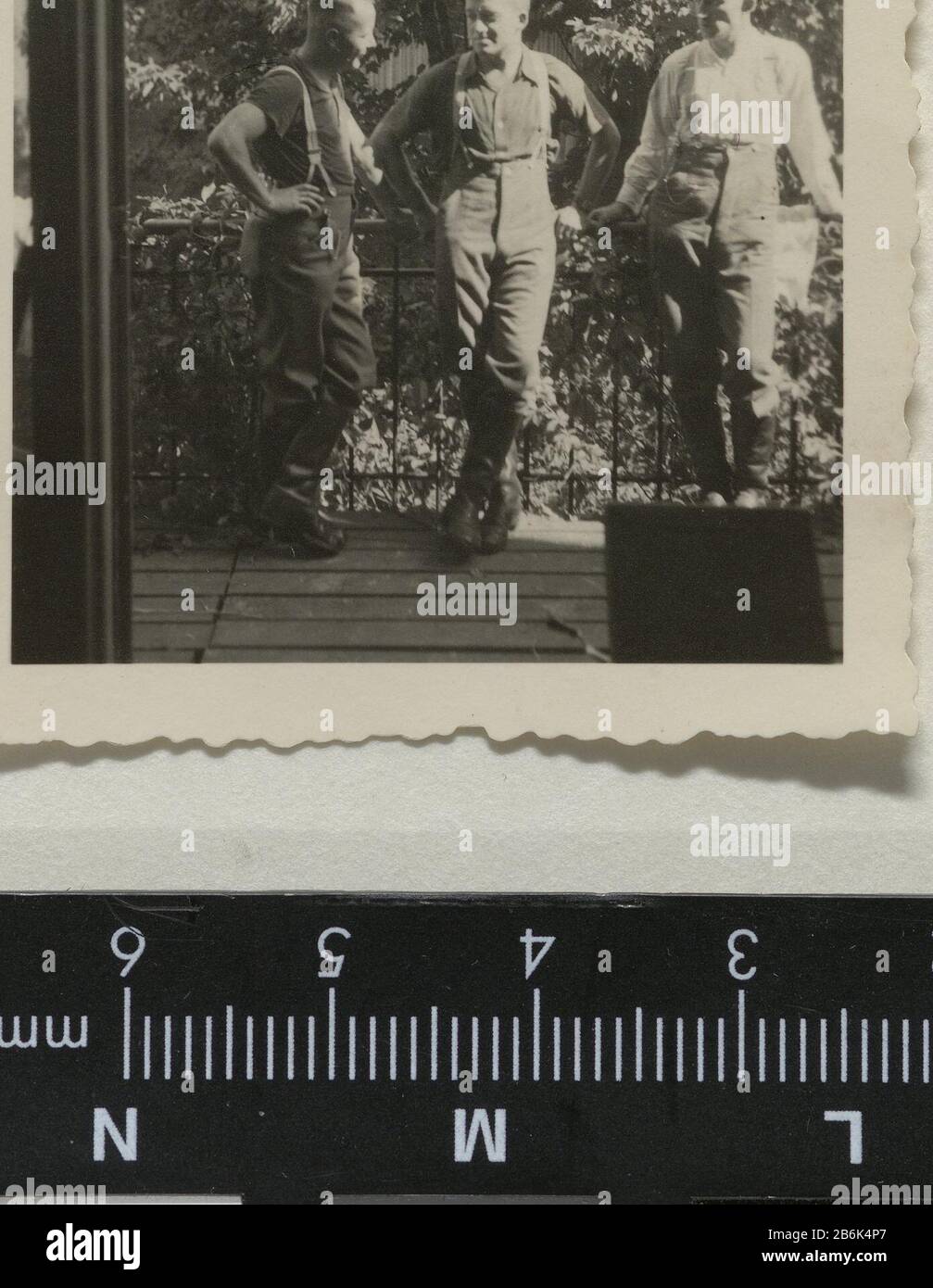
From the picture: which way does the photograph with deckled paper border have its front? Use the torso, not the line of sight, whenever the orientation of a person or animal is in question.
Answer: toward the camera
